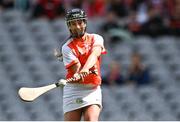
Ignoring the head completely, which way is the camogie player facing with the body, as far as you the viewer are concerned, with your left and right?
facing the viewer
